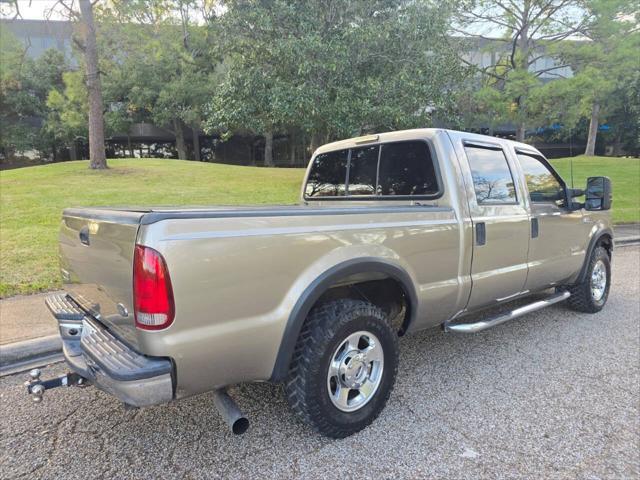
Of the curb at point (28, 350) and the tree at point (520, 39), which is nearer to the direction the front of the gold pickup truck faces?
the tree

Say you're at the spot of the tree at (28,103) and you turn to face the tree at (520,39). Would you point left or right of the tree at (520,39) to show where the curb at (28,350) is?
right

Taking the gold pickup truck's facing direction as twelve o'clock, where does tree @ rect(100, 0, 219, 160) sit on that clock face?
The tree is roughly at 10 o'clock from the gold pickup truck.

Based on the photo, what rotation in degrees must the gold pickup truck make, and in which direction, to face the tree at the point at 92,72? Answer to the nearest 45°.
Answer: approximately 90° to its left

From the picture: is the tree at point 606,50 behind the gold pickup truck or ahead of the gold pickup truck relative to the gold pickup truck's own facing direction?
ahead

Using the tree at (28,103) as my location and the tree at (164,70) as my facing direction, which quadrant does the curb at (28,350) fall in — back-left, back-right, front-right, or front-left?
front-right

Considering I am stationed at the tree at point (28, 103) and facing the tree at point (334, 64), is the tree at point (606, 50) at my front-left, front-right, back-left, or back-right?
front-left

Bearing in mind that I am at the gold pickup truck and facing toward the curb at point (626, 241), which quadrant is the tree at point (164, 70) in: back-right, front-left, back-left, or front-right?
front-left

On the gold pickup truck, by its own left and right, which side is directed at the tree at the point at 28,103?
left

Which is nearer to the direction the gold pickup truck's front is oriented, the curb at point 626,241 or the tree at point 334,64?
the curb

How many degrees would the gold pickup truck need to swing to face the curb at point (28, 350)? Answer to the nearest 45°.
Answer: approximately 90° to its left

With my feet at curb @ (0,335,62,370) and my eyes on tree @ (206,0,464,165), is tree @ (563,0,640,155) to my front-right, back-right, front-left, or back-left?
front-right

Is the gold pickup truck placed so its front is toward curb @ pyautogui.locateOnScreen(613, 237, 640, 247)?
yes

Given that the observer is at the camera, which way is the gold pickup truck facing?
facing away from the viewer and to the right of the viewer

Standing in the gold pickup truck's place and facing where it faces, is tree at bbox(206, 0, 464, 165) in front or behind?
in front
